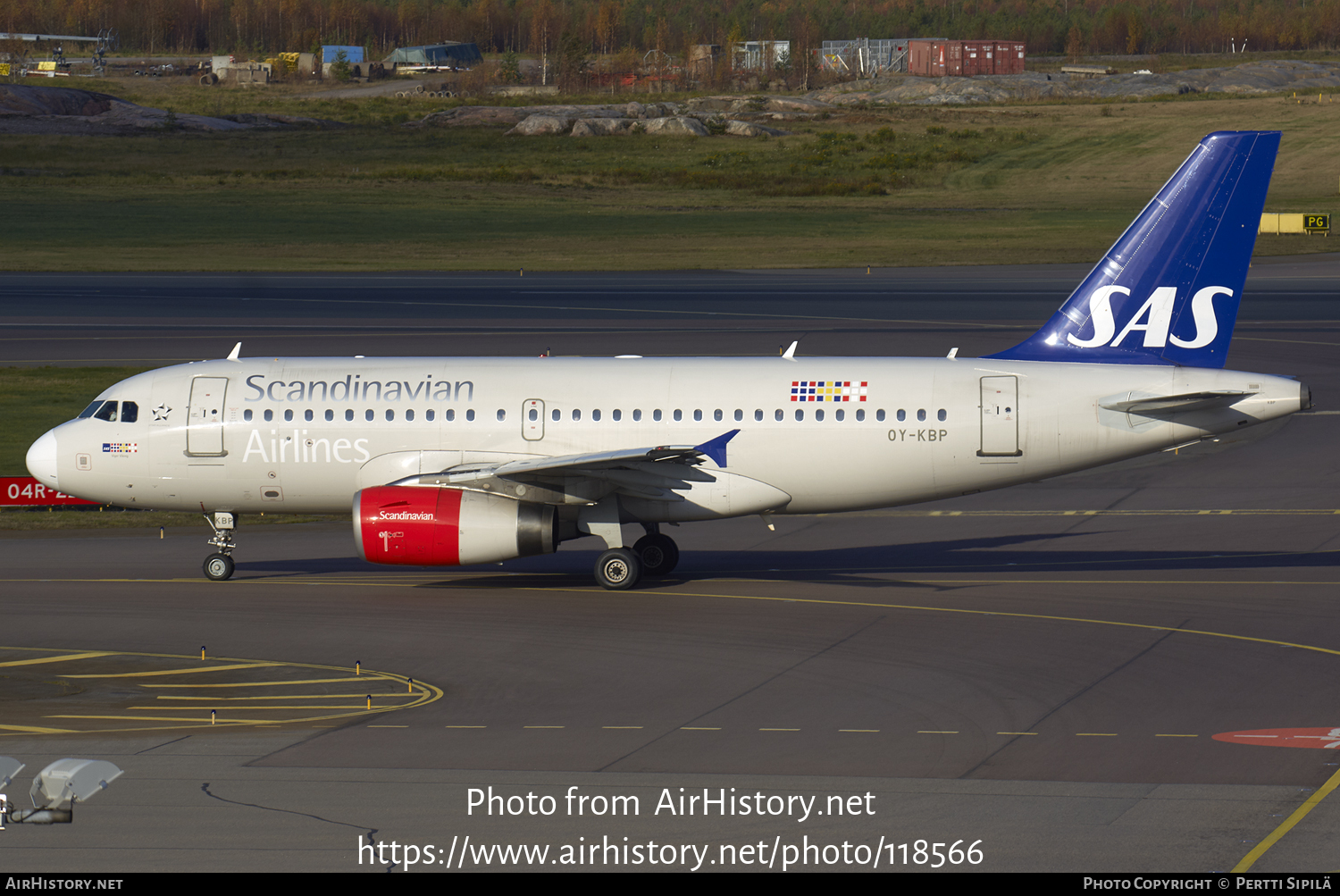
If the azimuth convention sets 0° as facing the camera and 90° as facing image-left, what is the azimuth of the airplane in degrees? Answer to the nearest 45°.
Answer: approximately 90°
